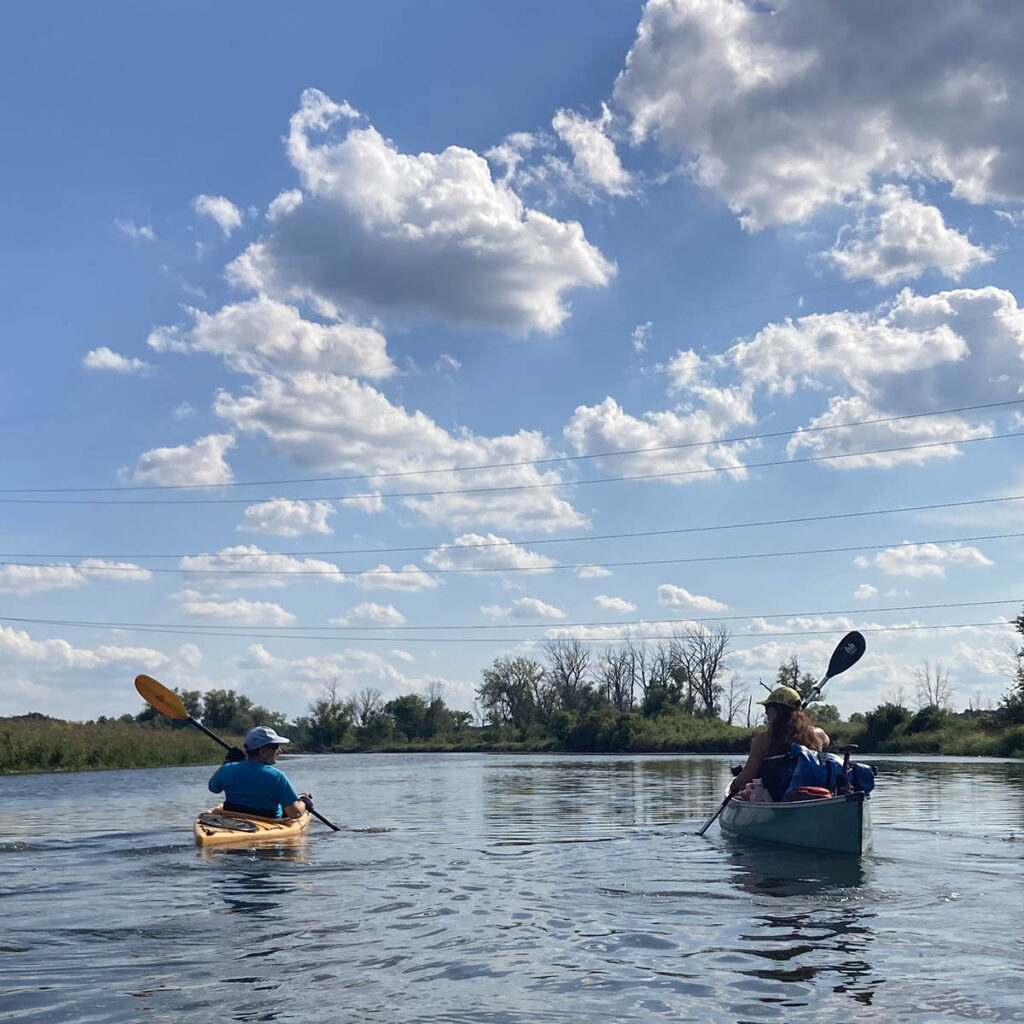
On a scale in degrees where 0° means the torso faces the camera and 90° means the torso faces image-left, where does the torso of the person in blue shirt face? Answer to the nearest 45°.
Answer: approximately 225°

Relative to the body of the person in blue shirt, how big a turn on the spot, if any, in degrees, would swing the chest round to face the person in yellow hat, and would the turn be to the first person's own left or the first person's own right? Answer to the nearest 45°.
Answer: approximately 45° to the first person's own right

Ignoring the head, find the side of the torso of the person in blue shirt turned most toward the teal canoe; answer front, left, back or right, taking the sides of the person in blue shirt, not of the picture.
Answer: right
